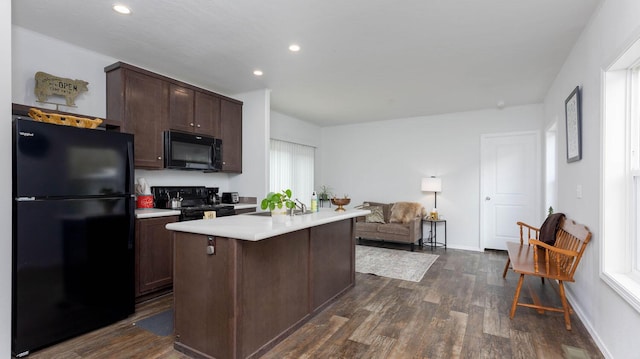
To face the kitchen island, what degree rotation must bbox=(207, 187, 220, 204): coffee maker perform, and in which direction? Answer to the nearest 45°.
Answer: approximately 45° to its right

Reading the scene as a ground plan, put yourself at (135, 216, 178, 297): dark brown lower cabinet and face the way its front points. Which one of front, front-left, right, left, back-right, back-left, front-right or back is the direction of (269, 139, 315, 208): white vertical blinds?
left

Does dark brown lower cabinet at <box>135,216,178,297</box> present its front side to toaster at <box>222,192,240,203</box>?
no

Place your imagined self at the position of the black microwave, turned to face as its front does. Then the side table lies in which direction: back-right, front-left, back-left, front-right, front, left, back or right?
front-left

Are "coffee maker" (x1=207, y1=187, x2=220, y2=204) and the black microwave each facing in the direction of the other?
no

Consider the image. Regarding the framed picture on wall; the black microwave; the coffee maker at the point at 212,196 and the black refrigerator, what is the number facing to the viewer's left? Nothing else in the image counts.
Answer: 1

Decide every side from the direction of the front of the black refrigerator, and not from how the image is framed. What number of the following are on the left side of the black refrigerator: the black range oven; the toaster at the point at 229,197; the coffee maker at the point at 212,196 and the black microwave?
4

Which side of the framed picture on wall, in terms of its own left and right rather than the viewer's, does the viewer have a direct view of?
left

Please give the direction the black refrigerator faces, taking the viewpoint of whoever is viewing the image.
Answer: facing the viewer and to the right of the viewer

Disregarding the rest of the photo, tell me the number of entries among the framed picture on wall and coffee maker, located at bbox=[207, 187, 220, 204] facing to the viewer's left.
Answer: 1

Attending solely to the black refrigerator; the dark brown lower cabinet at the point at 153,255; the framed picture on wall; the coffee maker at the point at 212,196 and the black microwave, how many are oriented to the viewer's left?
1

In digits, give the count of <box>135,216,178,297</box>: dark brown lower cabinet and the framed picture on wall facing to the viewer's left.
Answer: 1

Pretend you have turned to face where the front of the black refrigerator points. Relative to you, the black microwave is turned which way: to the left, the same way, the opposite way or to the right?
the same way

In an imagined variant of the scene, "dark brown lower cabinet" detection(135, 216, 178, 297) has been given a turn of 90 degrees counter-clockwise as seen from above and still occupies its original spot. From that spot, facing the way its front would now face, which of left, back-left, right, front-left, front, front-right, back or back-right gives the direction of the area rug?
front-right

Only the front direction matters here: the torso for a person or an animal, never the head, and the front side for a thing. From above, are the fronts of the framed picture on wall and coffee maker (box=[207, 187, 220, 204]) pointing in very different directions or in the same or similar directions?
very different directions

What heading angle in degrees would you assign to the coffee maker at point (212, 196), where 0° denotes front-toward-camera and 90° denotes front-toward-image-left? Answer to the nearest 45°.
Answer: approximately 315°
